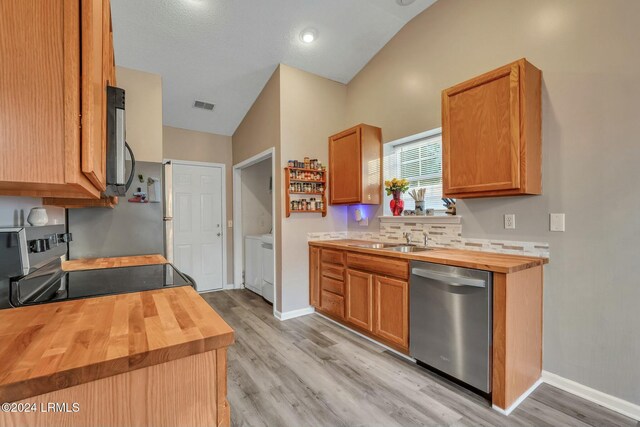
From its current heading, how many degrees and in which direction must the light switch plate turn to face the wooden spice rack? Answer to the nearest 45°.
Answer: approximately 90° to its right

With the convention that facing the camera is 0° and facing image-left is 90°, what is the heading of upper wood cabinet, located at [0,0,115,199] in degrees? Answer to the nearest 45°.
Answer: approximately 270°

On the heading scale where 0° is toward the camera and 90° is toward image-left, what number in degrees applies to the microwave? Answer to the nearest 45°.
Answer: approximately 270°

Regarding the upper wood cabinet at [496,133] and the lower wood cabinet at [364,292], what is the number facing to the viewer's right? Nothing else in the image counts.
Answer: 0

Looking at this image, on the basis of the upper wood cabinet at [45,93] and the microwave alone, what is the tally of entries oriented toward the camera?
0

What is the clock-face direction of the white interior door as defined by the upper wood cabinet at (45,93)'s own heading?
The white interior door is roughly at 10 o'clock from the upper wood cabinet.

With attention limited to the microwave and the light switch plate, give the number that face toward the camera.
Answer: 1

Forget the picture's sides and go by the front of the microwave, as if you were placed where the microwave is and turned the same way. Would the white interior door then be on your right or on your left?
on your left
